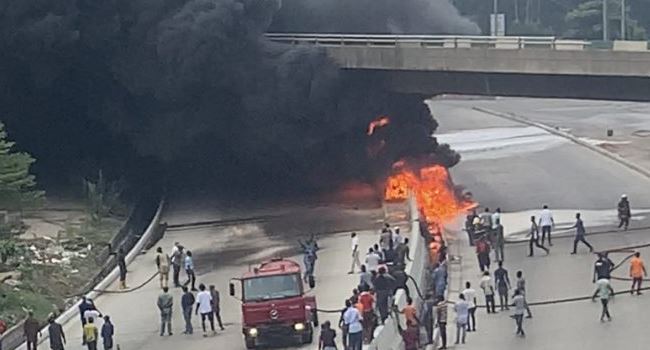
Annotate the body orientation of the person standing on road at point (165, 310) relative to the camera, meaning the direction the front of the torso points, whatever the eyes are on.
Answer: away from the camera

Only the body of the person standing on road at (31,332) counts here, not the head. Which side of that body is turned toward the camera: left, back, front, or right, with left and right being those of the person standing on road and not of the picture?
back

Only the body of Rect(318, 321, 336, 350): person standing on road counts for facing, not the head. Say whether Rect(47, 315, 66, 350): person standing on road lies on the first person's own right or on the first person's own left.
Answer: on the first person's own left

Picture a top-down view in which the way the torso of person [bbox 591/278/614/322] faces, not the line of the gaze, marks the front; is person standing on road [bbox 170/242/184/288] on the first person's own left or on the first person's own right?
on the first person's own left

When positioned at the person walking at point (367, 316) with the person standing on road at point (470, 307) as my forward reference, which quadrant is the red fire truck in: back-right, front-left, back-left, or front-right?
back-left

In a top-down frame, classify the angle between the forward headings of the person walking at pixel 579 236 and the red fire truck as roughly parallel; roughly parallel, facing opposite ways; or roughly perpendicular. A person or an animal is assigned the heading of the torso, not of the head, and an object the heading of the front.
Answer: roughly perpendicular

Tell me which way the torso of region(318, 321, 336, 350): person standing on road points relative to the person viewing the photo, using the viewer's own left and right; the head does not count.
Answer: facing away from the viewer

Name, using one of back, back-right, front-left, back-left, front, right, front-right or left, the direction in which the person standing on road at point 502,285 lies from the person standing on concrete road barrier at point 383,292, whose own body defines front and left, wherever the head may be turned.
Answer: front-right

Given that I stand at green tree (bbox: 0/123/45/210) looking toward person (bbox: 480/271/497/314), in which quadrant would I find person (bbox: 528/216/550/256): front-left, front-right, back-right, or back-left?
front-left

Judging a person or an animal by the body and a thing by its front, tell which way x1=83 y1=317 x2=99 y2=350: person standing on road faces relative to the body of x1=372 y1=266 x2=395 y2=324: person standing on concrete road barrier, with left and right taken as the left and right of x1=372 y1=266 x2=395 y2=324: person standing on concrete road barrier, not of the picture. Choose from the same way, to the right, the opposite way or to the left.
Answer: the same way

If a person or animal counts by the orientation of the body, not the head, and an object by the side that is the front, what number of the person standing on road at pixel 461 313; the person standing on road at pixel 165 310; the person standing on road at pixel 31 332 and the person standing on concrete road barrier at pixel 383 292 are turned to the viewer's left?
0

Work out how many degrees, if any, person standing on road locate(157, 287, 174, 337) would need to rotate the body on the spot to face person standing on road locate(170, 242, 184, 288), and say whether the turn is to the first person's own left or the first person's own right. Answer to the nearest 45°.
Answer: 0° — they already face them

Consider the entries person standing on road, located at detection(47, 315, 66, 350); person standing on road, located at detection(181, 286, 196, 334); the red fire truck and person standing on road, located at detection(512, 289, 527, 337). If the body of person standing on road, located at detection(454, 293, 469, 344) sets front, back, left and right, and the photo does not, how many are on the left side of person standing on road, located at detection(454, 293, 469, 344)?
3

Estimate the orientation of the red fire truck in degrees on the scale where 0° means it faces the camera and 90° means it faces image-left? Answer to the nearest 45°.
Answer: approximately 0°
